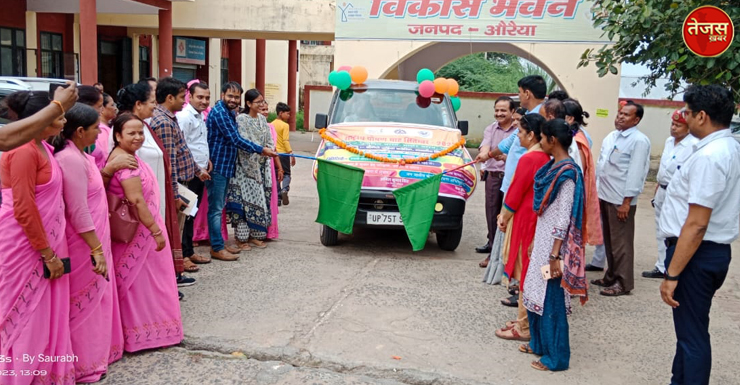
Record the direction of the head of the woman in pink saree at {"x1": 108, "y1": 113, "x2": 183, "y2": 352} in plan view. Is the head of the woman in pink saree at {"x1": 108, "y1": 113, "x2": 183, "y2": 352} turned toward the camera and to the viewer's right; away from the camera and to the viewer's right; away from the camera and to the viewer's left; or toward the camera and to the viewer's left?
toward the camera and to the viewer's right

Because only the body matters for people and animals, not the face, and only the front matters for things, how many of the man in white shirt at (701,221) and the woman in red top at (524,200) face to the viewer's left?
2

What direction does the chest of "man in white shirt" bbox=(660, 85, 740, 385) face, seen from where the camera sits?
to the viewer's left

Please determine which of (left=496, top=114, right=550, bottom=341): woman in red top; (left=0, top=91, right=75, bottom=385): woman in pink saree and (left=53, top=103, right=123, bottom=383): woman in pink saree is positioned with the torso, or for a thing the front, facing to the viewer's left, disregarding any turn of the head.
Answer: the woman in red top

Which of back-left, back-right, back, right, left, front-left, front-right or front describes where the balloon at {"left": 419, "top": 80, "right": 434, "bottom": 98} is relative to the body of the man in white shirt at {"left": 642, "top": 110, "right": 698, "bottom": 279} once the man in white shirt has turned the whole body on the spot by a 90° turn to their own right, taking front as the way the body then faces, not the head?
front-left

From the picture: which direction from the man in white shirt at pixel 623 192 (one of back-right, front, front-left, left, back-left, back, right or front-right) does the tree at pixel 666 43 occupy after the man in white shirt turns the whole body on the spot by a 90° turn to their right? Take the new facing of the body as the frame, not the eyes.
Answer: front-right

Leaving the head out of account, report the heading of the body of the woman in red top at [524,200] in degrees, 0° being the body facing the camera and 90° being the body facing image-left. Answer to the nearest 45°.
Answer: approximately 90°

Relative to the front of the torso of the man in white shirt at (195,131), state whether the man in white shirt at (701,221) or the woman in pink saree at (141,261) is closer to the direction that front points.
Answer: the man in white shirt

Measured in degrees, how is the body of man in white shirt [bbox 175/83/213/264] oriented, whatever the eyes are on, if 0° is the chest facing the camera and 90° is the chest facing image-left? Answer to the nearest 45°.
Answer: approximately 315°

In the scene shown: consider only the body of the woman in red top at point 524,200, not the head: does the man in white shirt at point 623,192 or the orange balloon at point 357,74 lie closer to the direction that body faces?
the orange balloon

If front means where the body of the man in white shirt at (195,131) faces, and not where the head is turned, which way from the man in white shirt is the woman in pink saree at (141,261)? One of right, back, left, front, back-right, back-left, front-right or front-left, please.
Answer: front-right

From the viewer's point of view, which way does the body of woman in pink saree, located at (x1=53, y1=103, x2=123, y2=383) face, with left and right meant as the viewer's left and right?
facing to the right of the viewer

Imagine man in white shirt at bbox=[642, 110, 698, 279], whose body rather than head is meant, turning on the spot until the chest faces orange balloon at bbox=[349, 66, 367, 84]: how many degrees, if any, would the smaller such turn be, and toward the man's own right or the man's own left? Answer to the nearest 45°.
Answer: approximately 45° to the man's own right

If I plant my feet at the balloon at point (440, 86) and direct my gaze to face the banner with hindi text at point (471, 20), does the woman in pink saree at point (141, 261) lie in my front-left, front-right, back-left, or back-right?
back-left

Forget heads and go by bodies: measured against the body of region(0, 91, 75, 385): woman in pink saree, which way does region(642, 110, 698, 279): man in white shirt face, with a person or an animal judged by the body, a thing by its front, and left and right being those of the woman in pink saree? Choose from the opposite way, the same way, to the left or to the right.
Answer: the opposite way

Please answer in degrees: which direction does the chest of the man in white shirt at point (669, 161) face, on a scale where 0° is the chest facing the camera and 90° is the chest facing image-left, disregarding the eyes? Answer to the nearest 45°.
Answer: approximately 45°

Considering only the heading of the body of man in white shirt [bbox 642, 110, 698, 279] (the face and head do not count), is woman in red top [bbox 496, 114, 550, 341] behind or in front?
in front

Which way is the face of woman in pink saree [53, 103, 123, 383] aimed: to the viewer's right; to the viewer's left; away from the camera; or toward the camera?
to the viewer's right
